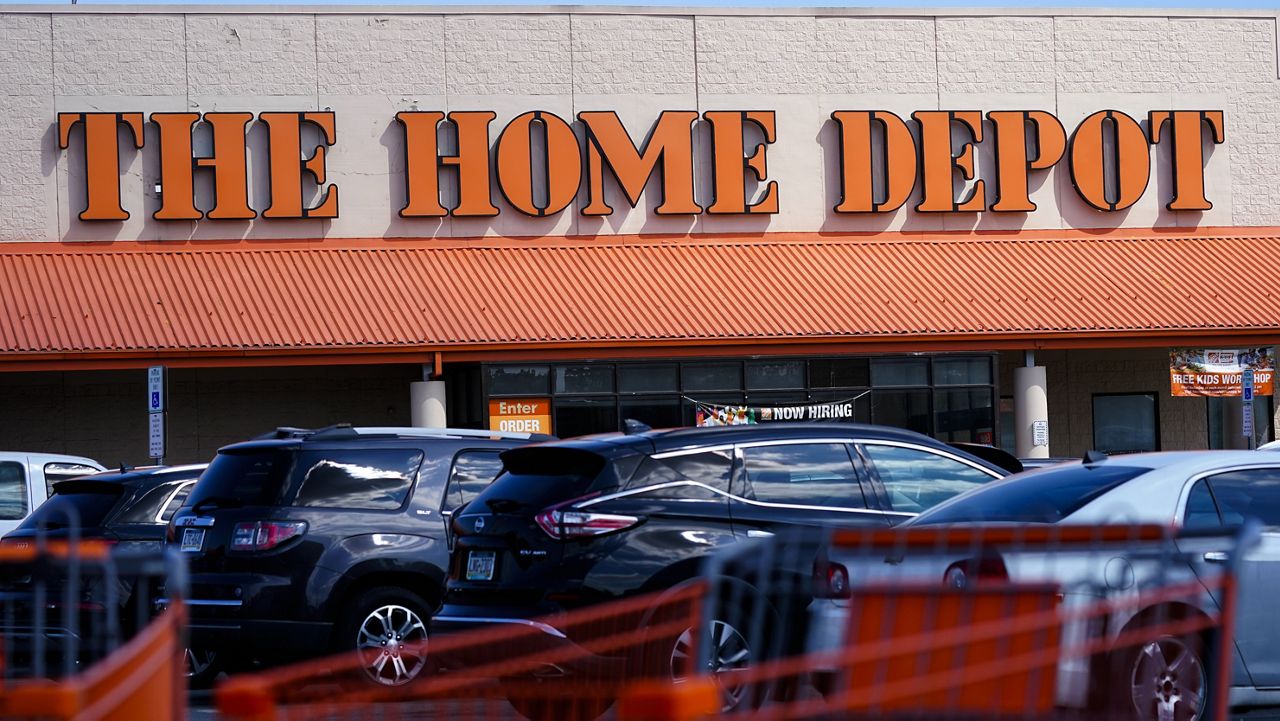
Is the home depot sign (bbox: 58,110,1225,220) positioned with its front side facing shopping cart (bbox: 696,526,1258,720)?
yes

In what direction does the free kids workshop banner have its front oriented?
toward the camera

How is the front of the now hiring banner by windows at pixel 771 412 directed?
toward the camera

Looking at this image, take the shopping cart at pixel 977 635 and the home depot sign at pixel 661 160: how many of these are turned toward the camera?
1

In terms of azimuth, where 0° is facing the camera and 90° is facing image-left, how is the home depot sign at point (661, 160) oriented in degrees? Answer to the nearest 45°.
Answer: approximately 0°

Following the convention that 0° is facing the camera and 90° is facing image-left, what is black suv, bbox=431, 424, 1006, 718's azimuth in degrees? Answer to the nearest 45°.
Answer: approximately 225°

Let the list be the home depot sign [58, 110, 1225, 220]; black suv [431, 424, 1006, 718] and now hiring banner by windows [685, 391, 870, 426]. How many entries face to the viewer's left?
0

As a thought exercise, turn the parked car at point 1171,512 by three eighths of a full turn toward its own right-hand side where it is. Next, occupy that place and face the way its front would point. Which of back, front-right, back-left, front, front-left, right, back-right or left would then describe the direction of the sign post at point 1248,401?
back

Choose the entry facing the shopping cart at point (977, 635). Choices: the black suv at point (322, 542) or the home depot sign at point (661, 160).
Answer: the home depot sign

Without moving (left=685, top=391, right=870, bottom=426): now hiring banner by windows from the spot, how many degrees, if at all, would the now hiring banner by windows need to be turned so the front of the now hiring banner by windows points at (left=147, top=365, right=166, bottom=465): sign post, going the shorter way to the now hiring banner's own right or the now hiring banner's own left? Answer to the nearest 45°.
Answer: approximately 45° to the now hiring banner's own right

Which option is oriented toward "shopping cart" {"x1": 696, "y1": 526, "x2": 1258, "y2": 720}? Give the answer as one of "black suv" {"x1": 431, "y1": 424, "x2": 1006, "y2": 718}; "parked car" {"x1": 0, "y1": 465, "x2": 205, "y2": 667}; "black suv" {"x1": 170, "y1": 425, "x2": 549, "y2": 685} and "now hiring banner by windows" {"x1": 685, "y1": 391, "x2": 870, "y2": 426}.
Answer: the now hiring banner by windows

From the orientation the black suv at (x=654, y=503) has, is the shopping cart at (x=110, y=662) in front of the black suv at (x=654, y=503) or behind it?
behind

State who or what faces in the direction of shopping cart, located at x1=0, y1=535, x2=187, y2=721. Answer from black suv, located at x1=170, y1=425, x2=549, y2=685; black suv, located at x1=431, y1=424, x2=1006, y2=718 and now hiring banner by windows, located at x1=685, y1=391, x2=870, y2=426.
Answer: the now hiring banner by windows

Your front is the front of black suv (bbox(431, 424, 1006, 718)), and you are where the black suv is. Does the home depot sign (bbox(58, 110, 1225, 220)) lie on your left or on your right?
on your left

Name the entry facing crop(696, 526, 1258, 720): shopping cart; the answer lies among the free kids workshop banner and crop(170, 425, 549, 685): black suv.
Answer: the free kids workshop banner
